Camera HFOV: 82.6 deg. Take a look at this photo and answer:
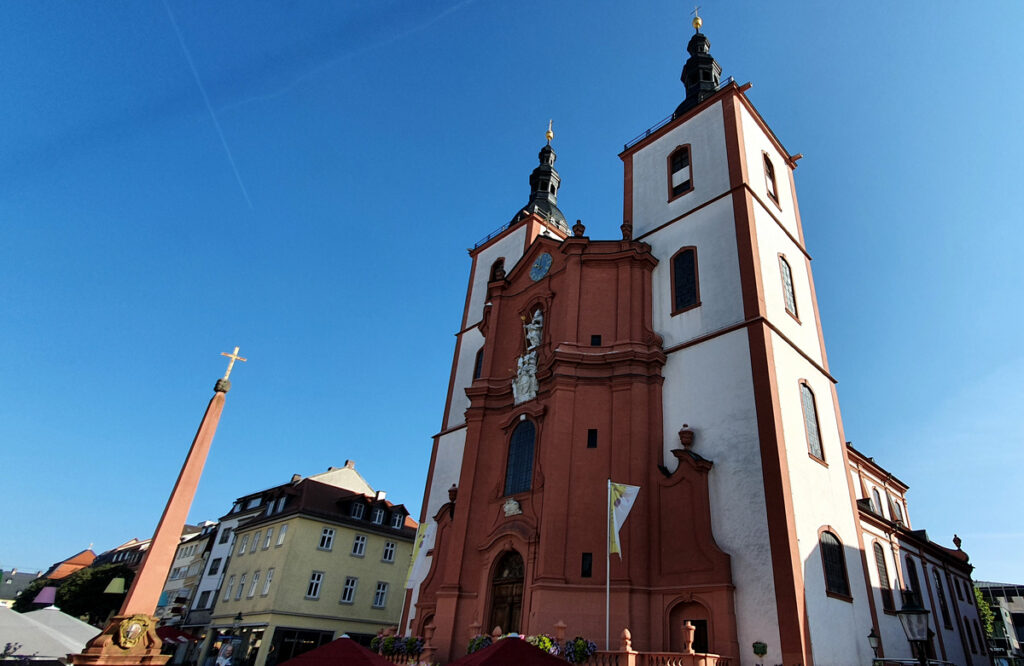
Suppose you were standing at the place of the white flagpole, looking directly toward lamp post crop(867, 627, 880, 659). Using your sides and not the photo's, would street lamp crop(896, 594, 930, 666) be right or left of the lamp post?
right

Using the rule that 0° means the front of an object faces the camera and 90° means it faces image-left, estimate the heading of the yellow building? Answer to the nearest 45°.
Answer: approximately 315°

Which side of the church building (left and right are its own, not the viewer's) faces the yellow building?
right

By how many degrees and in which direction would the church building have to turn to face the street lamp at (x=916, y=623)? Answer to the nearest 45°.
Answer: approximately 90° to its left

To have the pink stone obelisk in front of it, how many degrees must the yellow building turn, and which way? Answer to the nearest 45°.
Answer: approximately 45° to its right

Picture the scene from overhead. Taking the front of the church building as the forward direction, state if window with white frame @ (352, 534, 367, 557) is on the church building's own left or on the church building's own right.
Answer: on the church building's own right
